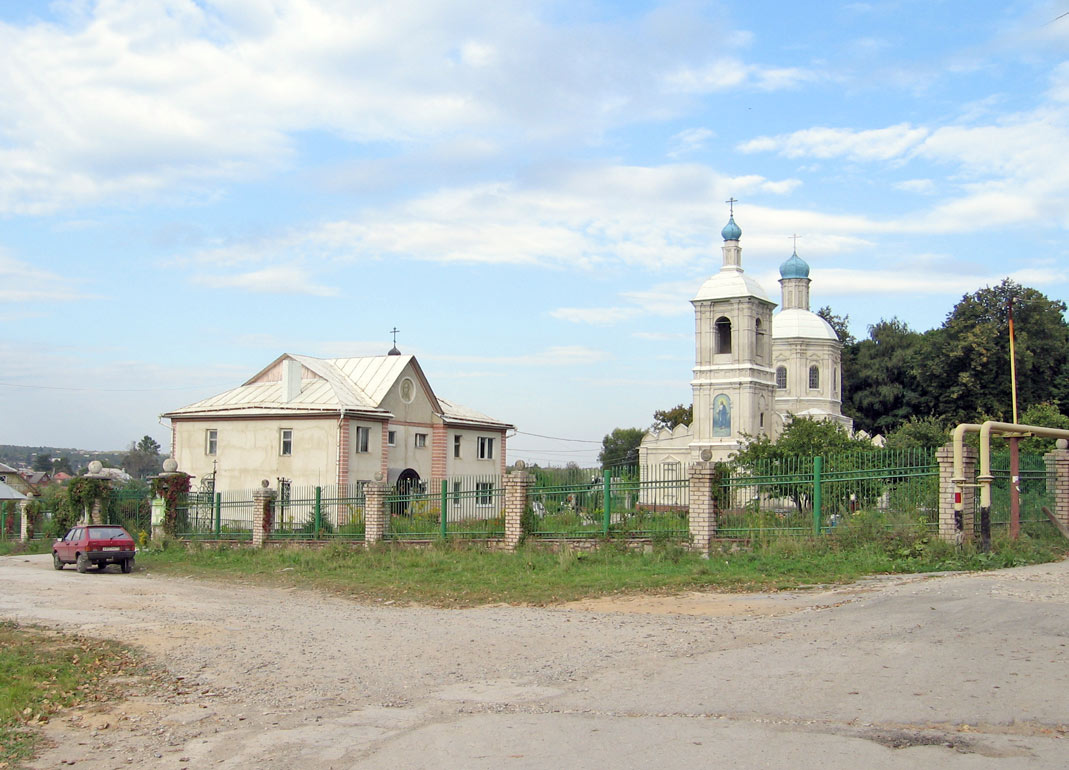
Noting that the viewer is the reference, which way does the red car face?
facing away from the viewer and to the left of the viewer

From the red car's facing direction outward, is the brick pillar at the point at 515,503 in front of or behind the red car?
behind

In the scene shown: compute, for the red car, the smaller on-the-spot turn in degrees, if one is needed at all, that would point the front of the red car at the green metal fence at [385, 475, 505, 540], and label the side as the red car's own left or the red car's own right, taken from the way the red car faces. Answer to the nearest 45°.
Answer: approximately 135° to the red car's own right

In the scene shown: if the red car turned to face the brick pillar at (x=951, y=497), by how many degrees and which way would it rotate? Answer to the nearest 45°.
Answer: approximately 180°

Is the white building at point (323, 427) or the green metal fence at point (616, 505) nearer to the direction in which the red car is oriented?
the white building

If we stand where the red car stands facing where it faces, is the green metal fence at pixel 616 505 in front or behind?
behind

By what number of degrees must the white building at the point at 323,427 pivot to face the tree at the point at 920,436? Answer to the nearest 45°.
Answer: approximately 45° to its left

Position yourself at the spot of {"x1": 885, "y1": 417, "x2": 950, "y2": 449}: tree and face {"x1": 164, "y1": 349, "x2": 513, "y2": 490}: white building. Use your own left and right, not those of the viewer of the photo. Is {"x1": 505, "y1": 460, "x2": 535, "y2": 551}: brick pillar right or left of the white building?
left
